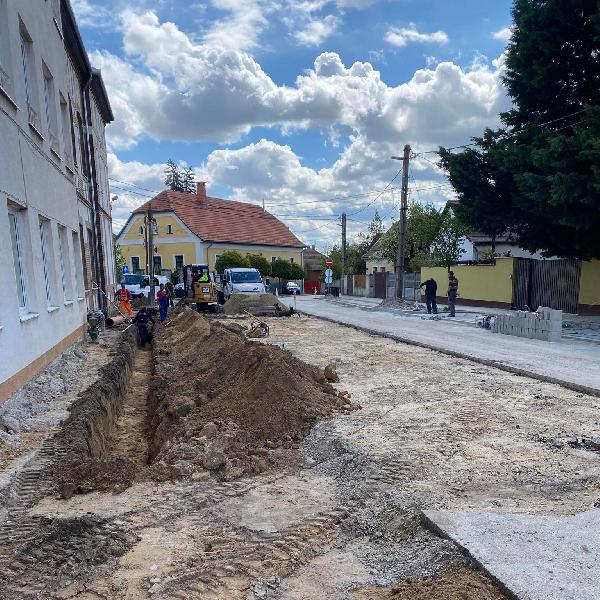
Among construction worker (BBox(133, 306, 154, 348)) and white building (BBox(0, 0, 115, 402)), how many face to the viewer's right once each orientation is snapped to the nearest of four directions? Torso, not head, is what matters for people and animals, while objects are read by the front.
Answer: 1

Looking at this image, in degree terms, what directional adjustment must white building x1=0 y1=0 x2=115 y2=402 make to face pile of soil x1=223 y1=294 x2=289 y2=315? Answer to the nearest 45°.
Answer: approximately 45° to its left

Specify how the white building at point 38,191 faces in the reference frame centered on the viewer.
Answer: facing to the right of the viewer

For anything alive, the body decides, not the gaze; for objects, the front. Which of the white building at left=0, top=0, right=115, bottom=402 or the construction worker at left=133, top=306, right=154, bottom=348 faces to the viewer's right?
the white building
